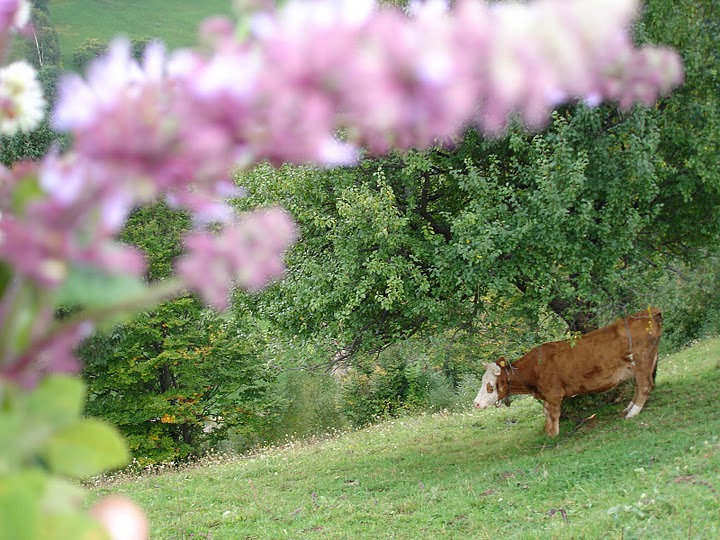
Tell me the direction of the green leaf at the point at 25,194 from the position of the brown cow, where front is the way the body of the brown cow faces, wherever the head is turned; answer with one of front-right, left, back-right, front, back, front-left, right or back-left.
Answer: left

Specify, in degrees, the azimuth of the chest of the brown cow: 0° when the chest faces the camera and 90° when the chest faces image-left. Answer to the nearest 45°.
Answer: approximately 90°

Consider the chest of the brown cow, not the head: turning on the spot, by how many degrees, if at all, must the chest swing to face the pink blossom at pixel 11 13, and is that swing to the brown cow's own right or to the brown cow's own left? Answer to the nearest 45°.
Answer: approximately 90° to the brown cow's own left

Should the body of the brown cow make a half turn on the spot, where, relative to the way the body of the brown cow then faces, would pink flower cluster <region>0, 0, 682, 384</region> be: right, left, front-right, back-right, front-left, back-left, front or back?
right

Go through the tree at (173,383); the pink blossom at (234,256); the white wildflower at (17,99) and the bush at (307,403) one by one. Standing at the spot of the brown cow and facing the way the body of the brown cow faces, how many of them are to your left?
2

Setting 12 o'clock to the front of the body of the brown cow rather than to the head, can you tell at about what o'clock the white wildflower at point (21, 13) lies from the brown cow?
The white wildflower is roughly at 9 o'clock from the brown cow.

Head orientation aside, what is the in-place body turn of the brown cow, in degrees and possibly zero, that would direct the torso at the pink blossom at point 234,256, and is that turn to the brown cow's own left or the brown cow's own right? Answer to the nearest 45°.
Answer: approximately 90° to the brown cow's own left

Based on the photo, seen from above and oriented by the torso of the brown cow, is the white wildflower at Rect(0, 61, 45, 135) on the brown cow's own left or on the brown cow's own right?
on the brown cow's own left
